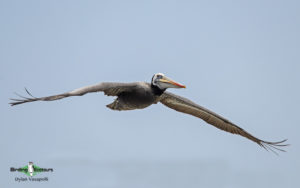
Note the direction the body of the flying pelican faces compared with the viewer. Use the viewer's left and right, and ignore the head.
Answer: facing the viewer and to the right of the viewer
